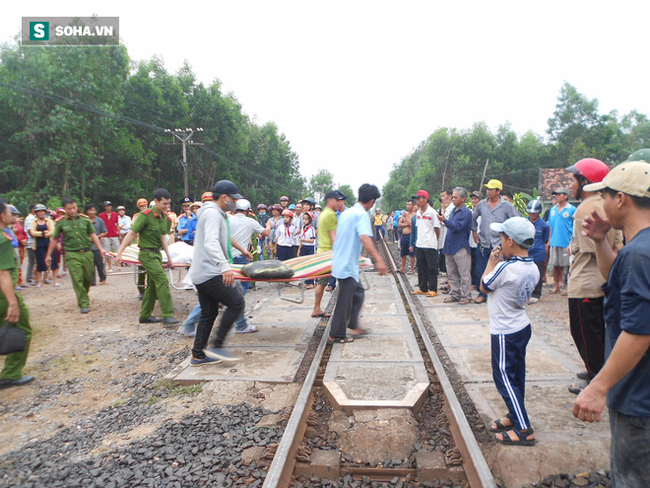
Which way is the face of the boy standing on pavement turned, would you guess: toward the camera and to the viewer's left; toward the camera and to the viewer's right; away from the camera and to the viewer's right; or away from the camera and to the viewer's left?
away from the camera and to the viewer's left

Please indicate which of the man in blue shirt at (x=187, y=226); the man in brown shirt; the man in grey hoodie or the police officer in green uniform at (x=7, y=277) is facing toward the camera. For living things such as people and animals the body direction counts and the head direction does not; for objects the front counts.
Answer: the man in blue shirt

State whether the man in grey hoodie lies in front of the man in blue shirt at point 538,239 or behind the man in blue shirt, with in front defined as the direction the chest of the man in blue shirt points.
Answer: in front

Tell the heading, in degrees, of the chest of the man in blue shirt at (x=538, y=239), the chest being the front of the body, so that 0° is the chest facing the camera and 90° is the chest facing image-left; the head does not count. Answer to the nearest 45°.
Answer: approximately 45°

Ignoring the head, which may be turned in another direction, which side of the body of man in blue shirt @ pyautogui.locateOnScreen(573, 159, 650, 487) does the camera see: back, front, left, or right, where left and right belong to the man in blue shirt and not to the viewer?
left

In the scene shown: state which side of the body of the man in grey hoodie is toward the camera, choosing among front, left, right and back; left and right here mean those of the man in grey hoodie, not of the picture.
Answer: right

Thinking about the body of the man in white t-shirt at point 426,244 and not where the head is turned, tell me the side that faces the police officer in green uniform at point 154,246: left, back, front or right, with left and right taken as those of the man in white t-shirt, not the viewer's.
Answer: front

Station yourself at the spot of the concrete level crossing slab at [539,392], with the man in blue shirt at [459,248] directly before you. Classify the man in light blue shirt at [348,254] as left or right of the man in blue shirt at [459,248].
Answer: left

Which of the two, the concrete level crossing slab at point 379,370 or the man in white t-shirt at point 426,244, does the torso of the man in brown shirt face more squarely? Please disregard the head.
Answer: the concrete level crossing slab

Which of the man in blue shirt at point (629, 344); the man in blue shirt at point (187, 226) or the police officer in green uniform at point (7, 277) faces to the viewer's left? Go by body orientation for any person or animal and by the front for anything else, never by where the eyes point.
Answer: the man in blue shirt at point (629, 344)

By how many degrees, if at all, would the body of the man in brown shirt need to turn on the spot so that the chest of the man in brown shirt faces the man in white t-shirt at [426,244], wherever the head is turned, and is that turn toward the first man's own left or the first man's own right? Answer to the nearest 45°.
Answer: approximately 45° to the first man's own right

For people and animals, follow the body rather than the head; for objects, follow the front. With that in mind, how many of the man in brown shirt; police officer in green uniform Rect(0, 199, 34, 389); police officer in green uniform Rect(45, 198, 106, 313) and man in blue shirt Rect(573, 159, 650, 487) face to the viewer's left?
2
